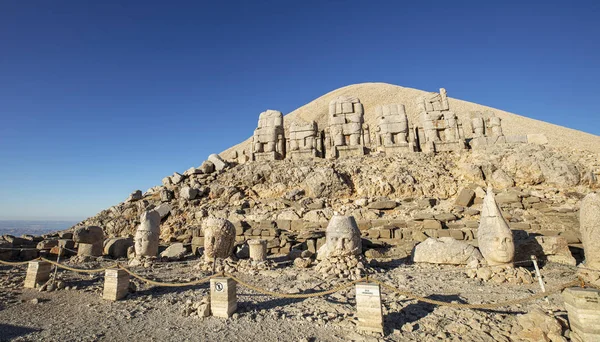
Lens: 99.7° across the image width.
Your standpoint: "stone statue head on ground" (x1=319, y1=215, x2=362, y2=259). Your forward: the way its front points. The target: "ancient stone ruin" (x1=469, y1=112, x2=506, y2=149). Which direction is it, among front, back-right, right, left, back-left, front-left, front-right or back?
back-left

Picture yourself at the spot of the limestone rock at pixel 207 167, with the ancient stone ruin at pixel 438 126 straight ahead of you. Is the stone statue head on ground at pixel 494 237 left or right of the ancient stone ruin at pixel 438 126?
right

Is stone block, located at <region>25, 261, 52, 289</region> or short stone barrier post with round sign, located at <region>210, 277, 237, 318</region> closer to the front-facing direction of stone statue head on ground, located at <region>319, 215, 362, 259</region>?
the short stone barrier post with round sign

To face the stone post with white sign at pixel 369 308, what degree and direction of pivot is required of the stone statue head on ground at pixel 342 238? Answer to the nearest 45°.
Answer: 0° — it already faces it

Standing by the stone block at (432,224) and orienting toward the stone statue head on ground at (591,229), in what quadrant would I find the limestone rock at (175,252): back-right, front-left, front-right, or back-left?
back-right

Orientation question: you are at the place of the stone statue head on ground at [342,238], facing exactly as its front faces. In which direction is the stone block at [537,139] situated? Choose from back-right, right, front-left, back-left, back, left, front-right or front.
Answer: back-left

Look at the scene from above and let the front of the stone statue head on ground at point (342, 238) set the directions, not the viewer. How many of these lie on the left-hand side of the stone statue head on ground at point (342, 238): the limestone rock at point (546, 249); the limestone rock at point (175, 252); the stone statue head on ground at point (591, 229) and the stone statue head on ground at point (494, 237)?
3

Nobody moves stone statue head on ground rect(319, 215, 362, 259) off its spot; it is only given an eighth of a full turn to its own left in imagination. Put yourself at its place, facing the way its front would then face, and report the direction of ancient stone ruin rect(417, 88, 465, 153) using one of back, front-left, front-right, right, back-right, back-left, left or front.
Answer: left

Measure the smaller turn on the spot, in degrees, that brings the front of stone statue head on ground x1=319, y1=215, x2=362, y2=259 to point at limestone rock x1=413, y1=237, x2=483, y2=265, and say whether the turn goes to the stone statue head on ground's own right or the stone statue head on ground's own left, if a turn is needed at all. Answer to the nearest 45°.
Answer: approximately 90° to the stone statue head on ground's own left

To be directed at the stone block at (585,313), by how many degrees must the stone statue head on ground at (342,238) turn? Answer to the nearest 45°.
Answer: approximately 45° to its left

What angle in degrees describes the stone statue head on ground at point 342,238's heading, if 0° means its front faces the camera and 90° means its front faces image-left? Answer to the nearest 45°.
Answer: approximately 0°

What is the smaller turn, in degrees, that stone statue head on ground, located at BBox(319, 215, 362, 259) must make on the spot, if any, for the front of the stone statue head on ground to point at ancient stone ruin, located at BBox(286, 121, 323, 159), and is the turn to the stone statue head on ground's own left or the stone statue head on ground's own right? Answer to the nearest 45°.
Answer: approximately 180°

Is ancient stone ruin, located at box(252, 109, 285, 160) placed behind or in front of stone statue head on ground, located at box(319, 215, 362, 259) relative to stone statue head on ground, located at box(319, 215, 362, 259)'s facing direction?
behind

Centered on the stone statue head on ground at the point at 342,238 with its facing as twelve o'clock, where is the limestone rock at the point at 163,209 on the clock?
The limestone rock is roughly at 4 o'clock from the stone statue head on ground.
